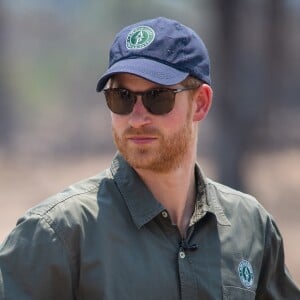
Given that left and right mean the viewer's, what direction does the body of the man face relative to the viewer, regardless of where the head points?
facing the viewer and to the right of the viewer

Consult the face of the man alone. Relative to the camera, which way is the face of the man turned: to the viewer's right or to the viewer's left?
to the viewer's left
